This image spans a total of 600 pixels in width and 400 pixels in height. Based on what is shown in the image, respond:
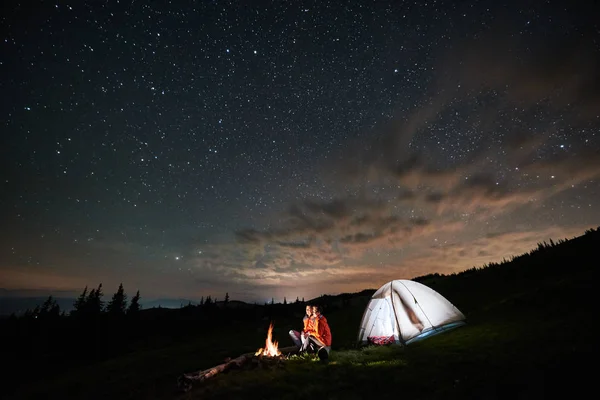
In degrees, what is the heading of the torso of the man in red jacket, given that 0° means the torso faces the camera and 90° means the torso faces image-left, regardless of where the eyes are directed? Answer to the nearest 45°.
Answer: approximately 90°

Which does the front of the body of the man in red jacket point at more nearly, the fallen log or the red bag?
the fallen log

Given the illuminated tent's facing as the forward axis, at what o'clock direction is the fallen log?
The fallen log is roughly at 12 o'clock from the illuminated tent.

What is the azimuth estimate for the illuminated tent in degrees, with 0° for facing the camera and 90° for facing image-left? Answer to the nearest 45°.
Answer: approximately 45°

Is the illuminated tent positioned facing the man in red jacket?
yes

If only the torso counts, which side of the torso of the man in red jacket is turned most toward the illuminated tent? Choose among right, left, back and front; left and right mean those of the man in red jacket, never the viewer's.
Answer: back
